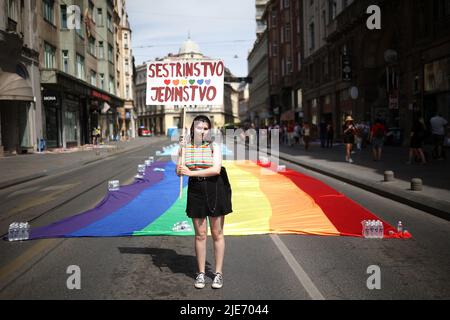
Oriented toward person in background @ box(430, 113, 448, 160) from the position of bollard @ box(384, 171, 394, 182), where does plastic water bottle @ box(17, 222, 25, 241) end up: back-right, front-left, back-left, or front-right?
back-left

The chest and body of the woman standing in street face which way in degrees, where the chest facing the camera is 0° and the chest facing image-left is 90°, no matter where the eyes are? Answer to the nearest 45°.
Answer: approximately 0°

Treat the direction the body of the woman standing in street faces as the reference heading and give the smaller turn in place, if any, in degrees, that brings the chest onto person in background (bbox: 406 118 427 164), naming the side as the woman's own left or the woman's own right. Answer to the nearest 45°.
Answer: approximately 135° to the woman's own left

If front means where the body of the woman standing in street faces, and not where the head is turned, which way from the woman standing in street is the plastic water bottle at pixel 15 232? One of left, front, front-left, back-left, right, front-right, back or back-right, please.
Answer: back-right

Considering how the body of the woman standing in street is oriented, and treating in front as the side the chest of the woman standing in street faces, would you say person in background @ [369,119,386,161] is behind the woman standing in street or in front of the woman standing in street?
behind

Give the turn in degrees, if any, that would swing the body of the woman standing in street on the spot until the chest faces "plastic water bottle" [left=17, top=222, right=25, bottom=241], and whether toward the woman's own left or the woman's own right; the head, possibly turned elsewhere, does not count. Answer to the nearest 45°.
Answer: approximately 135° to the woman's own right

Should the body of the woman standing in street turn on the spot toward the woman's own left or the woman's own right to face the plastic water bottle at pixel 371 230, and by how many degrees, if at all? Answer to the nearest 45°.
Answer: approximately 135° to the woman's own left

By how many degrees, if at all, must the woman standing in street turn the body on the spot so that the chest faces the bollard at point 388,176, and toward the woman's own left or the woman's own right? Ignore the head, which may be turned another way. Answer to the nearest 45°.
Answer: approximately 135° to the woman's own left

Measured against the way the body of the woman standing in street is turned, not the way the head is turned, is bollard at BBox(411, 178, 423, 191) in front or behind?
behind
